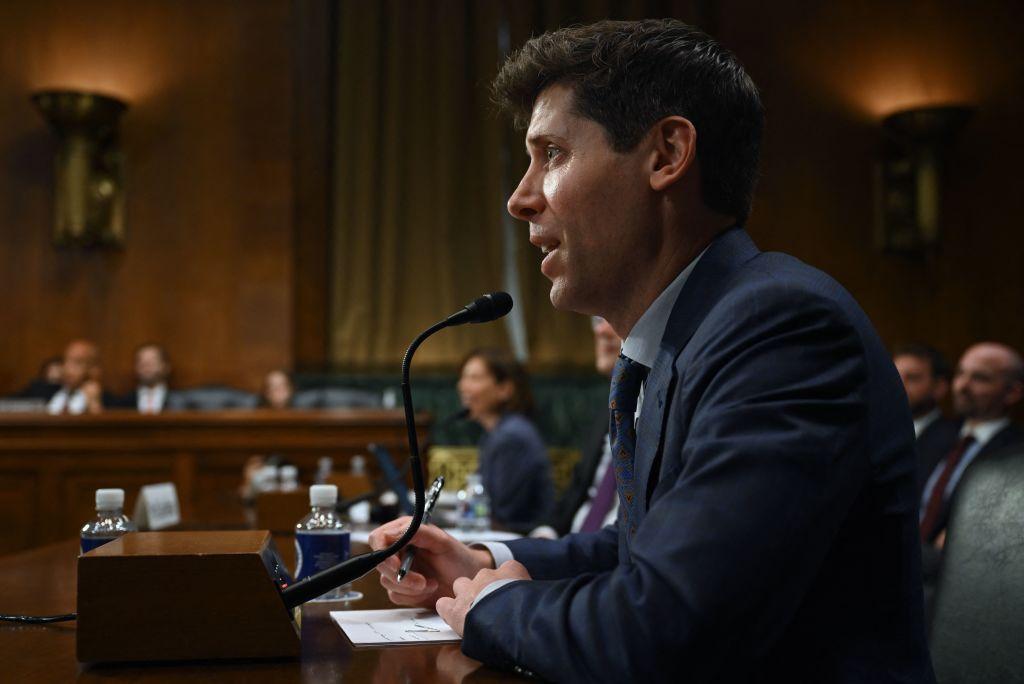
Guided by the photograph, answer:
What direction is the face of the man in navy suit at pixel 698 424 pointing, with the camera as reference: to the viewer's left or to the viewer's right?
to the viewer's left

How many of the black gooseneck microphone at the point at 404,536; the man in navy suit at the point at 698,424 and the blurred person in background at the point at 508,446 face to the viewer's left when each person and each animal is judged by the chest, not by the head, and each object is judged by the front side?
2

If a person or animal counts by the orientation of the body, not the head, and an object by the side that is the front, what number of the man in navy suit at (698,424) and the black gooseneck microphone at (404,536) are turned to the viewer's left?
1

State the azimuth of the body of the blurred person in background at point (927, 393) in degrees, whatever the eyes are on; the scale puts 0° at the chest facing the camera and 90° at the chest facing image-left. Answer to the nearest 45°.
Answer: approximately 45°

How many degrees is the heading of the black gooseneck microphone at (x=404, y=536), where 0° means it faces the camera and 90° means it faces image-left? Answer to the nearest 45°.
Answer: approximately 270°

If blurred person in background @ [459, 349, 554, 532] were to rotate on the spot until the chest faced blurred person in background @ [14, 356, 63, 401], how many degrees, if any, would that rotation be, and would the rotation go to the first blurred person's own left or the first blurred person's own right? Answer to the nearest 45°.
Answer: approximately 45° to the first blurred person's own right

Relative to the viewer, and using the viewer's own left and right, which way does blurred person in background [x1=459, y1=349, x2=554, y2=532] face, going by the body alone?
facing to the left of the viewer

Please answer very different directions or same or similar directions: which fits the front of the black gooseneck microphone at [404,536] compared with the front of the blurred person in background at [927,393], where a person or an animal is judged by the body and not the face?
very different directions

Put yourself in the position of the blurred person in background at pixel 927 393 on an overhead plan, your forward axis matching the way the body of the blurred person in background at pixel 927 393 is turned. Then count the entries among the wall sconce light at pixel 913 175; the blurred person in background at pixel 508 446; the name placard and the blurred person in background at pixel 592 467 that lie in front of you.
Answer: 3

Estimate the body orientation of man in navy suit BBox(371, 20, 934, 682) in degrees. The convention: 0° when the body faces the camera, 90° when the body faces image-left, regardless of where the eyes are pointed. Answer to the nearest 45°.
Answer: approximately 90°
